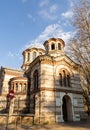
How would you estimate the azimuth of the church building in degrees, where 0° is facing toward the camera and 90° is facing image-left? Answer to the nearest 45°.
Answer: approximately 315°
